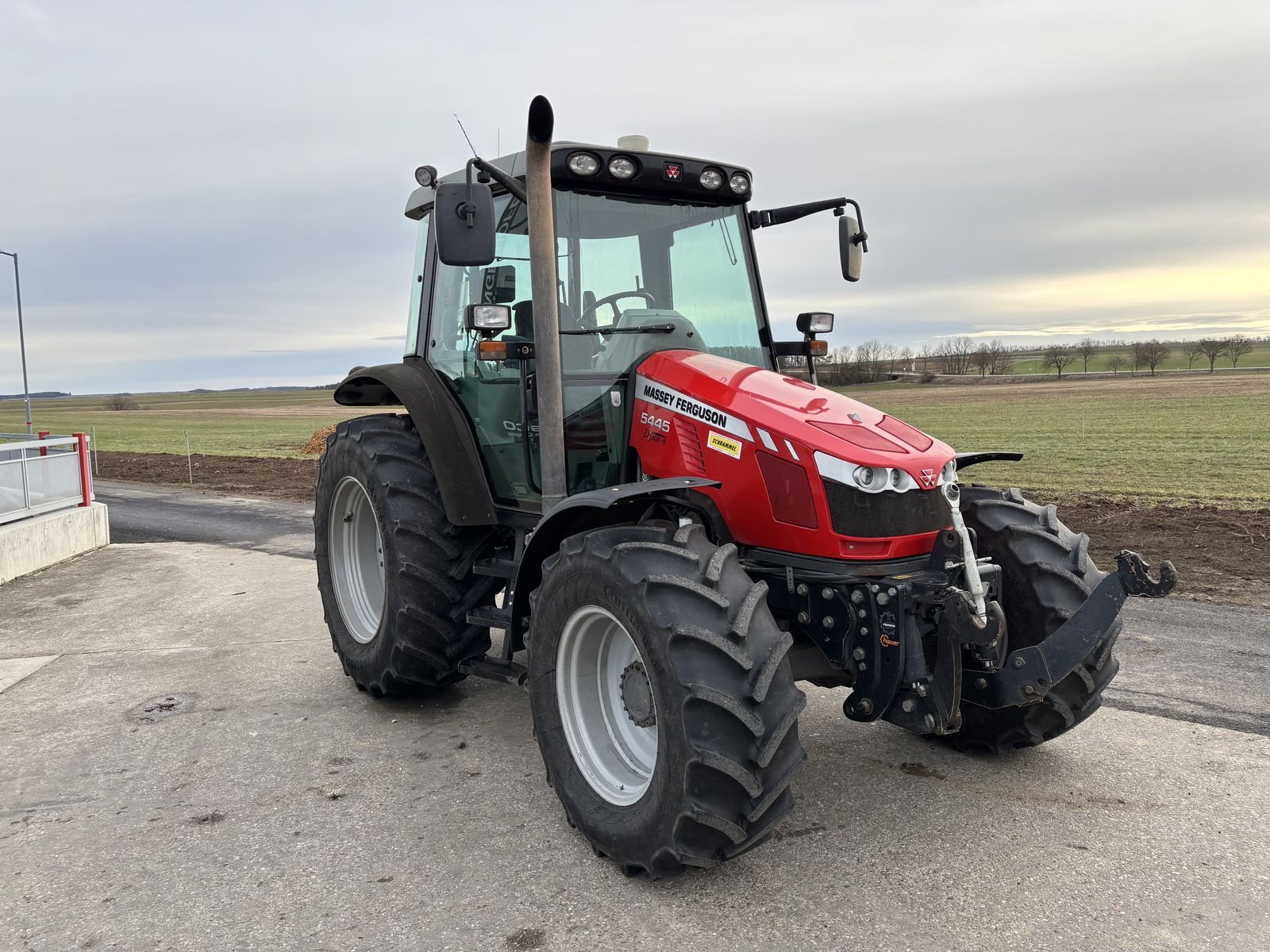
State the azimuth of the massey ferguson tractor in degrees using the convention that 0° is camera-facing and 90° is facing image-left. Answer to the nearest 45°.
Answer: approximately 315°

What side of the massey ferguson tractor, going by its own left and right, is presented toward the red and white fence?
back
